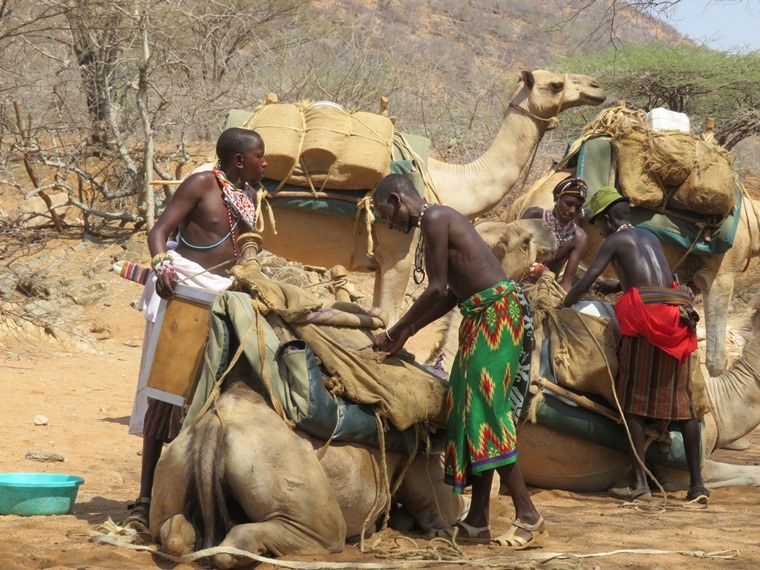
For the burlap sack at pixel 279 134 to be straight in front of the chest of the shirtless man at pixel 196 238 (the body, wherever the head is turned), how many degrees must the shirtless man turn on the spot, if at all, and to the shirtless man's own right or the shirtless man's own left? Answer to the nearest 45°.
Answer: approximately 135° to the shirtless man's own left

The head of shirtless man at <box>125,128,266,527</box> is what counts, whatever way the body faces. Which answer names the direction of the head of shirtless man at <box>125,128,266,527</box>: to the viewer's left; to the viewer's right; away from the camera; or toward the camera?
to the viewer's right

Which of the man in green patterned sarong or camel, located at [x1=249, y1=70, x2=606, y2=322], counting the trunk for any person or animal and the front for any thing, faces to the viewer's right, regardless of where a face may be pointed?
the camel

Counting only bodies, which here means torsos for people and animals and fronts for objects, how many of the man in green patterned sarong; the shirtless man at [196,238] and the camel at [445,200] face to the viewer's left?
1

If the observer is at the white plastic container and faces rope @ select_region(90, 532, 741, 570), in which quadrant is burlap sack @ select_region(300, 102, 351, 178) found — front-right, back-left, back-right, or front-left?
front-right

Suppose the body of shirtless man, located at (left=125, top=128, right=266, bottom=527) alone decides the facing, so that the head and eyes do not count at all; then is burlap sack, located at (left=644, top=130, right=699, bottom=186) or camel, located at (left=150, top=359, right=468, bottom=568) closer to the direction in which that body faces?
the camel

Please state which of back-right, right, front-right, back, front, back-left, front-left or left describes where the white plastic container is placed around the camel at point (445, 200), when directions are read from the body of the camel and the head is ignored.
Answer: front

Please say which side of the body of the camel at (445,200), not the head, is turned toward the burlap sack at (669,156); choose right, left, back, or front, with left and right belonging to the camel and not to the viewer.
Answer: front

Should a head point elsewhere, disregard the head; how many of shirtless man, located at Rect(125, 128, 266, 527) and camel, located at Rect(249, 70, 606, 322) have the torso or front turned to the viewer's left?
0

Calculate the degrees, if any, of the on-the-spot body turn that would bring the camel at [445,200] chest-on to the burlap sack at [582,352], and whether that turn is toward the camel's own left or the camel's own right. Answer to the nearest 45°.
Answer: approximately 90° to the camel's own right

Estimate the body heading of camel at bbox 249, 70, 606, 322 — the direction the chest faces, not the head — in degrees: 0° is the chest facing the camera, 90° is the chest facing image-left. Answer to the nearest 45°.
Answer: approximately 270°

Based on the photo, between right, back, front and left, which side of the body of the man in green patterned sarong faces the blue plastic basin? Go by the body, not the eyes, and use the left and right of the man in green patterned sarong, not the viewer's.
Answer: front

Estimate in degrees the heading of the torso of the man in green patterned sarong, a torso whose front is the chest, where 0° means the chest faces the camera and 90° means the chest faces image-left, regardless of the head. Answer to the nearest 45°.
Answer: approximately 90°

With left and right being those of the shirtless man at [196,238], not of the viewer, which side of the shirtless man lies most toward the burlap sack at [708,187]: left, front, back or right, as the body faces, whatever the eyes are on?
left

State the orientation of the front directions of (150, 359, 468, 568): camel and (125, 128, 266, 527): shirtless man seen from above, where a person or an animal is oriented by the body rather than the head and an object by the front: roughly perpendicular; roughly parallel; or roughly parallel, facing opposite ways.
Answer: roughly perpendicular

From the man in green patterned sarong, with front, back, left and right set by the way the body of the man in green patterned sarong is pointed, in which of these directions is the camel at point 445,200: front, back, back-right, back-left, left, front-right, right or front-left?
right
